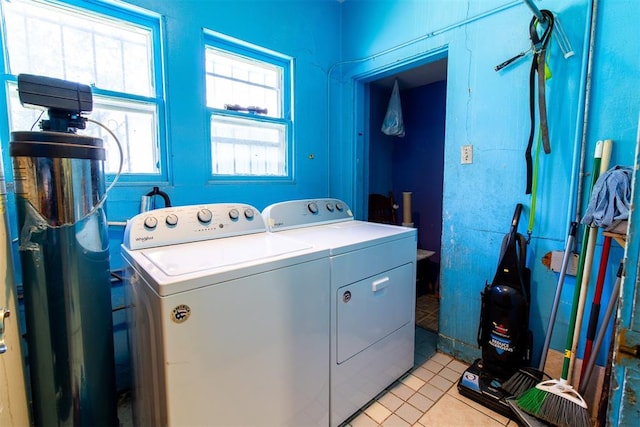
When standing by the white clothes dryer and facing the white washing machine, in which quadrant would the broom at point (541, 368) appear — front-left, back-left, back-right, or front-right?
back-left

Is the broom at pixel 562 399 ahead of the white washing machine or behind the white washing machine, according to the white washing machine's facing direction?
ahead

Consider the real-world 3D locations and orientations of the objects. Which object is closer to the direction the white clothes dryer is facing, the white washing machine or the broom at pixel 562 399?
the broom

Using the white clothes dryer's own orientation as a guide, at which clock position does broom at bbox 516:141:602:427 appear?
The broom is roughly at 11 o'clock from the white clothes dryer.

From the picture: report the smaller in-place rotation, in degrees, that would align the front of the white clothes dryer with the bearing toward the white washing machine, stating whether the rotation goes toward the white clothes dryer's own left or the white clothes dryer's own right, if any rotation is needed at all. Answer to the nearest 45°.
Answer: approximately 90° to the white clothes dryer's own right

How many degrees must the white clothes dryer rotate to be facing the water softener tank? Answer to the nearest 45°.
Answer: approximately 90° to its right

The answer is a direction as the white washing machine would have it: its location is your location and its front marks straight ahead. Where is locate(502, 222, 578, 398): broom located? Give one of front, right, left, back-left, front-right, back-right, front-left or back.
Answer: front-left

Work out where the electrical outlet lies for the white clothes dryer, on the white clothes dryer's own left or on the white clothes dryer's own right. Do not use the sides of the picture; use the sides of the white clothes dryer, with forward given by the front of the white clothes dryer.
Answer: on the white clothes dryer's own left

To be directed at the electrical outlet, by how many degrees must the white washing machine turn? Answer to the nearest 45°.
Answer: approximately 45° to its left

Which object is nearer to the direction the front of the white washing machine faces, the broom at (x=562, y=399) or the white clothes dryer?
the broom

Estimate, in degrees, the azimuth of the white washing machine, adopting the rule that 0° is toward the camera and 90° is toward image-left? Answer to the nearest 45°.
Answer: approximately 315°
